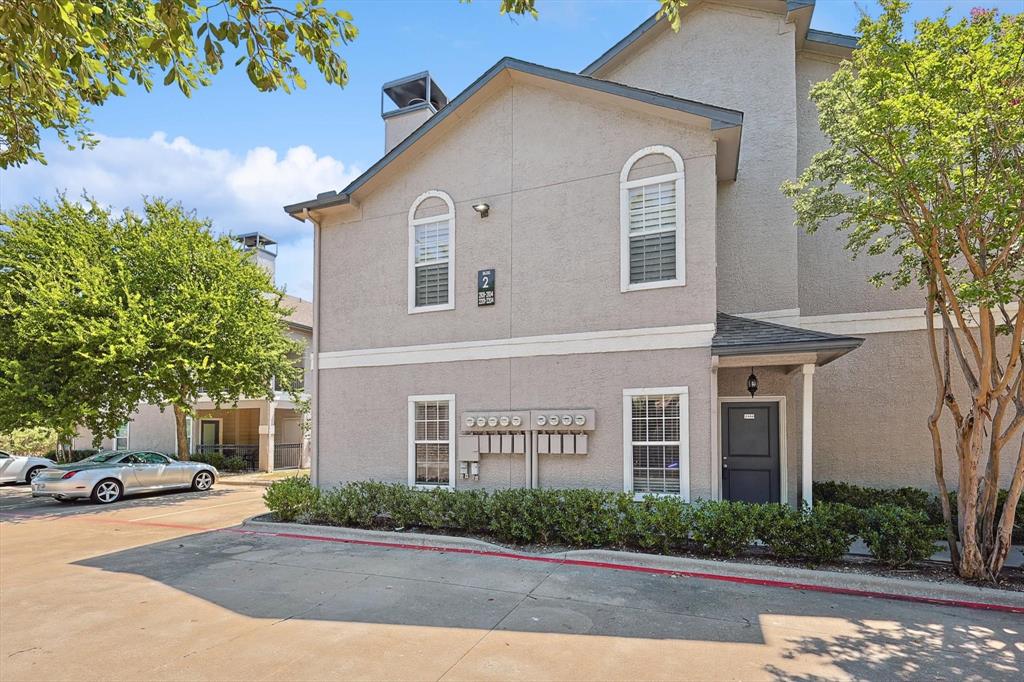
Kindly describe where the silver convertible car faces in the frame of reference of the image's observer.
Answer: facing away from the viewer and to the right of the viewer

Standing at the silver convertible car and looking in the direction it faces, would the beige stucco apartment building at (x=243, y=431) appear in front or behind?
in front

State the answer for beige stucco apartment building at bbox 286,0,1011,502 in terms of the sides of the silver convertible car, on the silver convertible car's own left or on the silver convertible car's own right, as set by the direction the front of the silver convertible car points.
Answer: on the silver convertible car's own right

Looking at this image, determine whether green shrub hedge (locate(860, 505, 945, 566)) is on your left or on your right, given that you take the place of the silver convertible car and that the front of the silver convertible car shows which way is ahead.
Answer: on your right

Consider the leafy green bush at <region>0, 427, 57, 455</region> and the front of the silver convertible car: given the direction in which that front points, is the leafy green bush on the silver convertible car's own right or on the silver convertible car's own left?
on the silver convertible car's own left

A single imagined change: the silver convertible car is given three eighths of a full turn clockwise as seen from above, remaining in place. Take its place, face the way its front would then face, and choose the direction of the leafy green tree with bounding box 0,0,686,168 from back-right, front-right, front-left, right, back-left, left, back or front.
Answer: front

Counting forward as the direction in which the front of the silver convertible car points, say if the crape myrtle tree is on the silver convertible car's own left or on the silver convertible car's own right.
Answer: on the silver convertible car's own right
